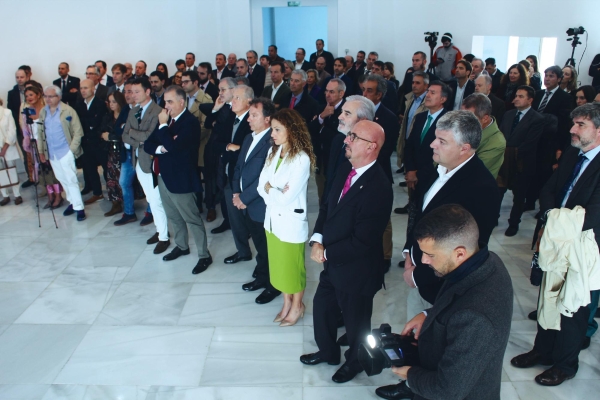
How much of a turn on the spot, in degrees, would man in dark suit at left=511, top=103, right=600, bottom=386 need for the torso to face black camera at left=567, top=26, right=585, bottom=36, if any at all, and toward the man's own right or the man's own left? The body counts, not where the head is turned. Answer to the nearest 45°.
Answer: approximately 135° to the man's own right

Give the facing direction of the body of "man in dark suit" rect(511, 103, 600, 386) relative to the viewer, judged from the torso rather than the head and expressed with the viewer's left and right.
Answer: facing the viewer and to the left of the viewer

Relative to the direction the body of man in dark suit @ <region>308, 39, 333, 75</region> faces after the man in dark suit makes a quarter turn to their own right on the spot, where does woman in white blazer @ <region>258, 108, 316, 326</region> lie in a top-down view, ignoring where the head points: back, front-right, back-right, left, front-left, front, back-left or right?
back-left

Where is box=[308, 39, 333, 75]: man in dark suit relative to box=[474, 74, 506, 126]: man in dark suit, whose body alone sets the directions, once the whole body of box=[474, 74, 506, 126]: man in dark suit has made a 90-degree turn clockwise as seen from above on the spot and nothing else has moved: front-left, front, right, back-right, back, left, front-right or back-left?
front

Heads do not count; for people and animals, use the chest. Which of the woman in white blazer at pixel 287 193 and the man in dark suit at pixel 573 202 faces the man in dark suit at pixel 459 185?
the man in dark suit at pixel 573 202

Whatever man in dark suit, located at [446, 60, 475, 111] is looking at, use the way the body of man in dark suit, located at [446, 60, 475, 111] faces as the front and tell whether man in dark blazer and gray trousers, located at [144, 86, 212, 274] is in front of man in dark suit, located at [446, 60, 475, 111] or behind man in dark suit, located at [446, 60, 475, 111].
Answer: in front

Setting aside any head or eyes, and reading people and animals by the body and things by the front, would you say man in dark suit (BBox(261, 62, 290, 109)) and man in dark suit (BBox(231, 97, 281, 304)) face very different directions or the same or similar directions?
same or similar directions

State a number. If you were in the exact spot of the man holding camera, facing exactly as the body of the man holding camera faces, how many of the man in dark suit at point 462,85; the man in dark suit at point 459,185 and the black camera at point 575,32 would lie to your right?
3

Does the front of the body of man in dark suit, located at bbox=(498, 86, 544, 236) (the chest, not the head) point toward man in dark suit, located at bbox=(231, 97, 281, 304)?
yes

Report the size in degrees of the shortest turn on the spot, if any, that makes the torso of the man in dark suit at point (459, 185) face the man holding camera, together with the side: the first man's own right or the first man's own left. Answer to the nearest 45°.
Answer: approximately 45° to the first man's own left

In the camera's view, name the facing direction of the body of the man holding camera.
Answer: to the viewer's left

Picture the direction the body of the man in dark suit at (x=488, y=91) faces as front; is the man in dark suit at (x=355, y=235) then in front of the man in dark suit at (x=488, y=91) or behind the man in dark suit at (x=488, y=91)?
in front

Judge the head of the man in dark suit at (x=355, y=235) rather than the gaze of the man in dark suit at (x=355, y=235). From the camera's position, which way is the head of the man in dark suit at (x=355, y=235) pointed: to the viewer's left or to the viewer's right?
to the viewer's left

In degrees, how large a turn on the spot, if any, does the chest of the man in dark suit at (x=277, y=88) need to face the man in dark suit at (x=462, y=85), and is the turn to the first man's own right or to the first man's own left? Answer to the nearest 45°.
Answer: approximately 135° to the first man's own left

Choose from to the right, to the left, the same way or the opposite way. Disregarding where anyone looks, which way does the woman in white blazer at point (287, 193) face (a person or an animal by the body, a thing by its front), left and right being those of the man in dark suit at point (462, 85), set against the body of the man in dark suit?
the same way

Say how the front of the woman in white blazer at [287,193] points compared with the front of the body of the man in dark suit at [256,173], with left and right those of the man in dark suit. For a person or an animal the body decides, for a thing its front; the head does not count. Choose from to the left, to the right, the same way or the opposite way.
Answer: the same way
